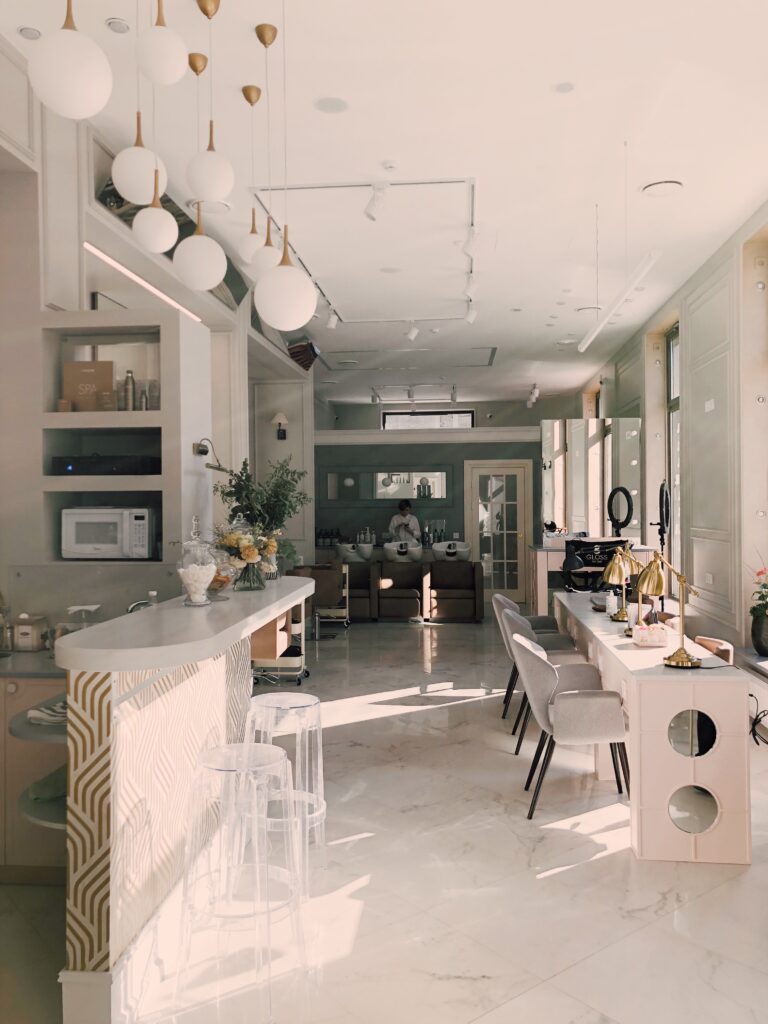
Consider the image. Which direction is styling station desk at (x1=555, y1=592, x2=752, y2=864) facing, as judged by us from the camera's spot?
facing to the left of the viewer

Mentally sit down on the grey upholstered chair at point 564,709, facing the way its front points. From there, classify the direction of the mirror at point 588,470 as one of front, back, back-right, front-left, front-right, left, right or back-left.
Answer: left

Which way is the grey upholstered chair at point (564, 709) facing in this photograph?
to the viewer's right

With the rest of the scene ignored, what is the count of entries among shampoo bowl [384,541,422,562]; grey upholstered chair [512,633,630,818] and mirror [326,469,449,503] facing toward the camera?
2

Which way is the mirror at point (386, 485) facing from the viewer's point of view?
toward the camera

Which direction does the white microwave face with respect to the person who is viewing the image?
facing the viewer

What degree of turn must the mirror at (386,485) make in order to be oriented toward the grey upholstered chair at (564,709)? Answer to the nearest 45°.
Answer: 0° — it already faces it

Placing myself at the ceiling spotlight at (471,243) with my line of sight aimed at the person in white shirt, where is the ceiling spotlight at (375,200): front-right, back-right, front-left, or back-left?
back-left

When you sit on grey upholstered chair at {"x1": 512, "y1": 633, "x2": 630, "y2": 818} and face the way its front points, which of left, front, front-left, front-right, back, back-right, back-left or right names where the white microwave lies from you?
back

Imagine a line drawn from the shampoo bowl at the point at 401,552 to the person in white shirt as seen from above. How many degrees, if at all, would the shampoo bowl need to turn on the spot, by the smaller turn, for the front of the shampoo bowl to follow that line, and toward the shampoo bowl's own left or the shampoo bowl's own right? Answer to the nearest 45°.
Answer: approximately 180°

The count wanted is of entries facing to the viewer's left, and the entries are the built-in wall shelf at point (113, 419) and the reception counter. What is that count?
0

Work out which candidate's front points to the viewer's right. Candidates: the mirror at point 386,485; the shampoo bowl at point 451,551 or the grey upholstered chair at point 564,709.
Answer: the grey upholstered chair

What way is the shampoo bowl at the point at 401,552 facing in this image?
toward the camera

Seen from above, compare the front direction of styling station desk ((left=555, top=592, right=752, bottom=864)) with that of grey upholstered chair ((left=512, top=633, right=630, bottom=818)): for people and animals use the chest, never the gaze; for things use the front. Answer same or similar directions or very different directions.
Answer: very different directions

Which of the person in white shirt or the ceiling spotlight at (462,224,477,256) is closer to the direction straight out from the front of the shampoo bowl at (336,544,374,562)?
the ceiling spotlight
